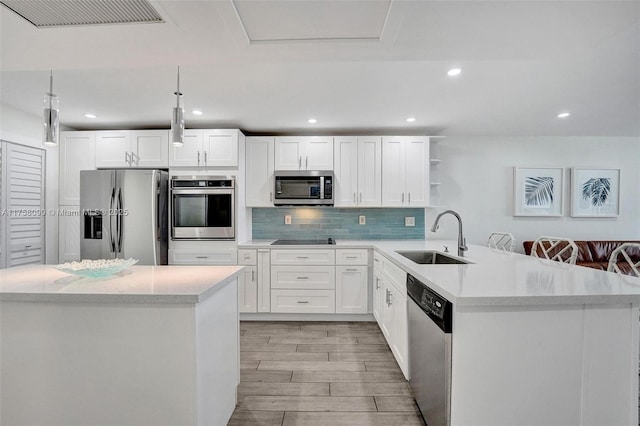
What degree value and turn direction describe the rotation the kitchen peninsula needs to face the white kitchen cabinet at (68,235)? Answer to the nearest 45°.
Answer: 0° — it already faces it

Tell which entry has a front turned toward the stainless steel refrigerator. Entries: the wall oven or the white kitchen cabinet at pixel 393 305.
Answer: the white kitchen cabinet

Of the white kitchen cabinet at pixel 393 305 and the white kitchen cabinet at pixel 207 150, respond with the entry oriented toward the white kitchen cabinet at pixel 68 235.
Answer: the white kitchen cabinet at pixel 393 305

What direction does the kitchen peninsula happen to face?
to the viewer's left

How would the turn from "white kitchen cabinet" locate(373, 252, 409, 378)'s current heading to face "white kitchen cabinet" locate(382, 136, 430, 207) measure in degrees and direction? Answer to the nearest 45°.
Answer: approximately 90° to its right

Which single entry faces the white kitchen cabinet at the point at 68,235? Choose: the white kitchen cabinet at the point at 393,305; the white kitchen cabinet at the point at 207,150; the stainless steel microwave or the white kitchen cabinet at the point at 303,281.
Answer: the white kitchen cabinet at the point at 393,305

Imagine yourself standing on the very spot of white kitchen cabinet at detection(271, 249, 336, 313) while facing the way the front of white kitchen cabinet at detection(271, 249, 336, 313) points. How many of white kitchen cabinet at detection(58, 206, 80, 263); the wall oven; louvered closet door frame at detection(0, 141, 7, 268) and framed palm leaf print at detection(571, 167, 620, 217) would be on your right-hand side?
3

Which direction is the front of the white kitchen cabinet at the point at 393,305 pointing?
to the viewer's left

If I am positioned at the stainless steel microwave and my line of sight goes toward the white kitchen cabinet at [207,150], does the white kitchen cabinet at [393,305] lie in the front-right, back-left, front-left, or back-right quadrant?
back-left

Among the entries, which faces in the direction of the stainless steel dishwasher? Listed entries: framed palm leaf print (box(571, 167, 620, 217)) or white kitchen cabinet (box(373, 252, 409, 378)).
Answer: the framed palm leaf print

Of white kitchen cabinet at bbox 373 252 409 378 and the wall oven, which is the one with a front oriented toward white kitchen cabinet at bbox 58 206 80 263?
white kitchen cabinet at bbox 373 252 409 378

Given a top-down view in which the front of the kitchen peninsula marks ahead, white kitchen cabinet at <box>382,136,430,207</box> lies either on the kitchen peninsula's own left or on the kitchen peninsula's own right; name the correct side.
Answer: on the kitchen peninsula's own right
